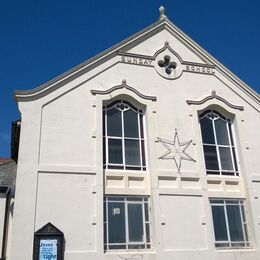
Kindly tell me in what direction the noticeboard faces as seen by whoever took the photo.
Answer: facing the viewer
